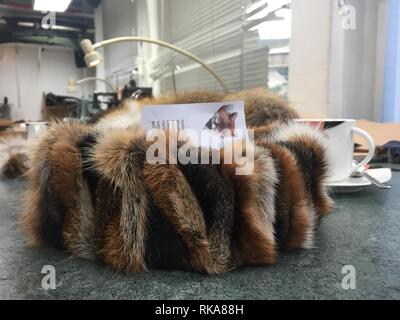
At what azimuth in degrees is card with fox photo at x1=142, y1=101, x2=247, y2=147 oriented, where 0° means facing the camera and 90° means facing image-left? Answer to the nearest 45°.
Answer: approximately 0°
